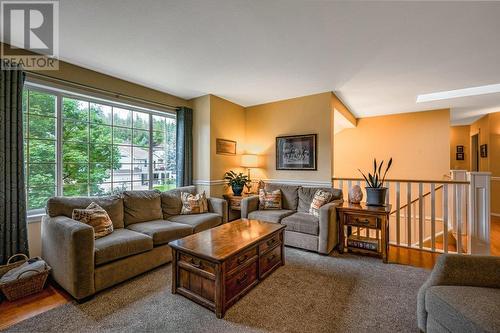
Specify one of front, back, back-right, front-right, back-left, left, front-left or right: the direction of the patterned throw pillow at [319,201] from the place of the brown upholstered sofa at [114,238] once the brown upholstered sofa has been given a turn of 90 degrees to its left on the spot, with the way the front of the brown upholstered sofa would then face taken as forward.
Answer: front-right

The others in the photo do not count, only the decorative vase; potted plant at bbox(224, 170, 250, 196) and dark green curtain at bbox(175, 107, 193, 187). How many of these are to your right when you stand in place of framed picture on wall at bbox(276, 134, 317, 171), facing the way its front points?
2

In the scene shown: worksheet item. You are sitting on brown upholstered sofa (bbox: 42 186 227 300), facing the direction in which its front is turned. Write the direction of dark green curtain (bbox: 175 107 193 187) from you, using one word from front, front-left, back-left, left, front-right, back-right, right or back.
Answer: left

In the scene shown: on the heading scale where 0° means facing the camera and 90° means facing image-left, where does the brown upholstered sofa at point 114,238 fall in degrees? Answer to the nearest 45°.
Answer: approximately 315°

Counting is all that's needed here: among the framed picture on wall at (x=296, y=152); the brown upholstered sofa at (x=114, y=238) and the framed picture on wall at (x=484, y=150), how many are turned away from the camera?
0

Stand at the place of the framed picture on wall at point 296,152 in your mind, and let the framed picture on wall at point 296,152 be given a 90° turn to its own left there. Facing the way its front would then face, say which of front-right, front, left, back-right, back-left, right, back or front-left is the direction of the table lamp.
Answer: back

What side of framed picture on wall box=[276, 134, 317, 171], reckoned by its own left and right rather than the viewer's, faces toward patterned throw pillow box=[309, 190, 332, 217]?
front

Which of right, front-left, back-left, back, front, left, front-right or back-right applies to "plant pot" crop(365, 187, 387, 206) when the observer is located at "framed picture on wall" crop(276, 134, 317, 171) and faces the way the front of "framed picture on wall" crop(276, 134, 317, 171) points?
front-left

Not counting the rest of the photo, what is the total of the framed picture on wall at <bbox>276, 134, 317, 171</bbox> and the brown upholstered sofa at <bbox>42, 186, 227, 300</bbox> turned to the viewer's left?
0

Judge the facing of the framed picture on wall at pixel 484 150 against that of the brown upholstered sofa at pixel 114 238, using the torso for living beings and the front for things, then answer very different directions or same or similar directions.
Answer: very different directions

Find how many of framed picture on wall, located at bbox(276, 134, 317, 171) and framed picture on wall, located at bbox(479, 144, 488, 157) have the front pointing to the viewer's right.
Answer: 0

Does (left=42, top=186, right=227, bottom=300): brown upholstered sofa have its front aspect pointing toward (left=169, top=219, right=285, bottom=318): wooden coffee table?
yes

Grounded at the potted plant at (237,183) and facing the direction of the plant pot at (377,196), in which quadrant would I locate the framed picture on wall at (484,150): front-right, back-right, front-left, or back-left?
front-left

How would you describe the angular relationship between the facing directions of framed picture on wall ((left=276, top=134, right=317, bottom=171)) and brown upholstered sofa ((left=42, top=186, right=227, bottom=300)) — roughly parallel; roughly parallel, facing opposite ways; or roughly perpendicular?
roughly perpendicular

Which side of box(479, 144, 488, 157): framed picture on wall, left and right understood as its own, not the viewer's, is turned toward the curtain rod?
front

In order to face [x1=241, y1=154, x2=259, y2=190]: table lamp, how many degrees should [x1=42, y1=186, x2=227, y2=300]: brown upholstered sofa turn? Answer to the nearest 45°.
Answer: approximately 90° to its left

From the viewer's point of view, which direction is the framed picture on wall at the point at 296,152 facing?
toward the camera
